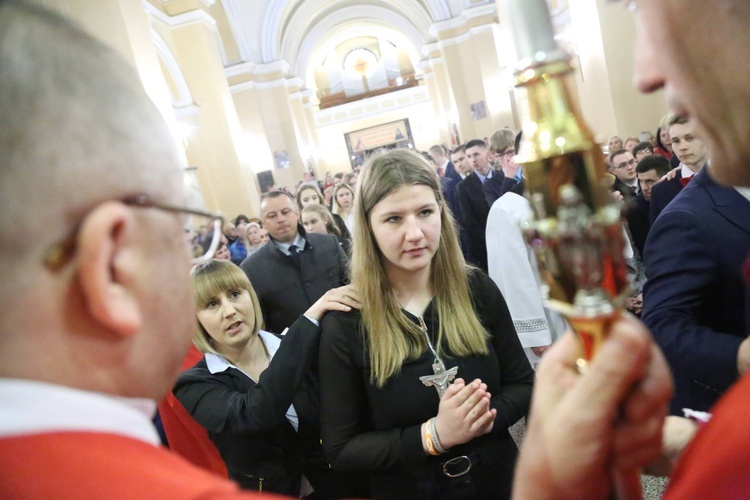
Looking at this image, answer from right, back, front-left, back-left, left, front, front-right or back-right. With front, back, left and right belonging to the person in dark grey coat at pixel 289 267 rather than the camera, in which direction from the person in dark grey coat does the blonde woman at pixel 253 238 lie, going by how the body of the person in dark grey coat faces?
back

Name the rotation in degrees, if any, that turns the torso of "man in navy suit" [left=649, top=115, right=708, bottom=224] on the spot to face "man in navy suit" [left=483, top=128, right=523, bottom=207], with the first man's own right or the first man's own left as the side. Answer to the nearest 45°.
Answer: approximately 90° to the first man's own right

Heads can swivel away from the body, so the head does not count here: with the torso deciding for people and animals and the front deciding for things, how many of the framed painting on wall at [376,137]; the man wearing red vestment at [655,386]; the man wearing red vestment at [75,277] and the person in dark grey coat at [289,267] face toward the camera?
2

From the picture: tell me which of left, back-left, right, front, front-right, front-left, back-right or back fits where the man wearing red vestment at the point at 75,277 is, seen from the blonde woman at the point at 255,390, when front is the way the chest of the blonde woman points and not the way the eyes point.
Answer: front-right

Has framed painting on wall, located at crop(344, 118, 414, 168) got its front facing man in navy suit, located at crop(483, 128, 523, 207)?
yes

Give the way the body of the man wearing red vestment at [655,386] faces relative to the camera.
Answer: to the viewer's left

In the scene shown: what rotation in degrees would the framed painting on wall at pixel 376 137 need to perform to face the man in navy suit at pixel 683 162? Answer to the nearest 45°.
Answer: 0° — it already faces them

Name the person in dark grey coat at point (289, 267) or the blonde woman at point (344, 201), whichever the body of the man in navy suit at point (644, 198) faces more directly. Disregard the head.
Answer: the person in dark grey coat

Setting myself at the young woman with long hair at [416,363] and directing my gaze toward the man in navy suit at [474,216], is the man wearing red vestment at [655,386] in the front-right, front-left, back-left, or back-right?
back-right
